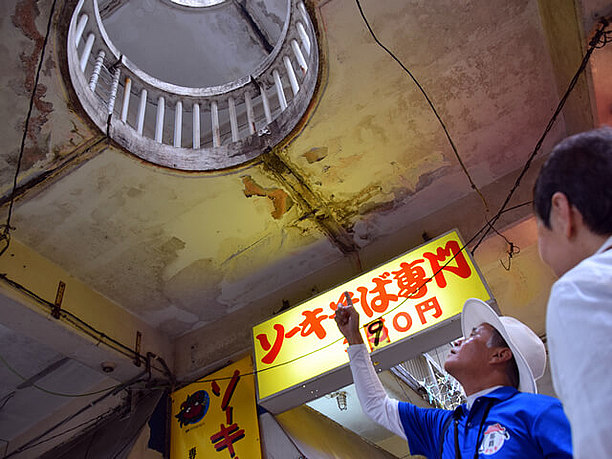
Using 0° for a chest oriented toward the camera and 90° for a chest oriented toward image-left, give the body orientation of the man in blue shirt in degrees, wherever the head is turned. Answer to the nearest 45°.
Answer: approximately 45°

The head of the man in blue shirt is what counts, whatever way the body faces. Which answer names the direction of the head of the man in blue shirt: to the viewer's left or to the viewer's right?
to the viewer's left

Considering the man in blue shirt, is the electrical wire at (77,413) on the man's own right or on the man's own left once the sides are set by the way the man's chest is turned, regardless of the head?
on the man's own right

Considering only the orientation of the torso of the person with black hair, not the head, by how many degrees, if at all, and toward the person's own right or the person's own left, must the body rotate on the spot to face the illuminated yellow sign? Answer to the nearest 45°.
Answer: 0° — they already face it

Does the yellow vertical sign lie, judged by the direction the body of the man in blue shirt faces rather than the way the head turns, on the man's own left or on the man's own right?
on the man's own right

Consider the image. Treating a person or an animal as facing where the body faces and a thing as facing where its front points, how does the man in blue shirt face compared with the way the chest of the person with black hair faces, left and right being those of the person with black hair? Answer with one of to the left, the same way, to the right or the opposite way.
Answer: to the left

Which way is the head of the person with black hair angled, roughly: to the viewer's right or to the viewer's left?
to the viewer's left

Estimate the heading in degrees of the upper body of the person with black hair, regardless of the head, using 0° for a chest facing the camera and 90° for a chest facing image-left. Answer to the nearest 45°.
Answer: approximately 135°
